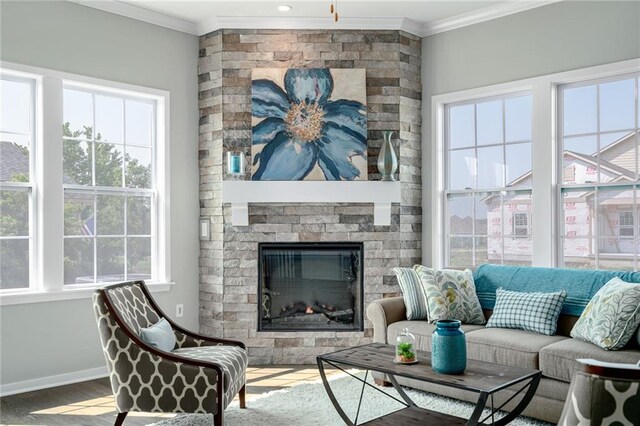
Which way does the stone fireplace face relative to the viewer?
toward the camera

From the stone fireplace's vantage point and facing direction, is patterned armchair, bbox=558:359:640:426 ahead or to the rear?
ahead

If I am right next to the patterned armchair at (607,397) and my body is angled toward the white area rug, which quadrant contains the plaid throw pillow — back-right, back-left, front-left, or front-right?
front-right

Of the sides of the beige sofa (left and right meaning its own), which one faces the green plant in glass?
front

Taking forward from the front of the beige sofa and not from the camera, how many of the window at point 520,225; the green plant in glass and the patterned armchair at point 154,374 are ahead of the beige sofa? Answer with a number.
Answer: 2

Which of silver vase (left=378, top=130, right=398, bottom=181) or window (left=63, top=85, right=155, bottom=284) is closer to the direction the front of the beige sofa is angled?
the window

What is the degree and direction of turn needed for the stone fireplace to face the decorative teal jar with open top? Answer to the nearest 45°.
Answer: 0° — it already faces it

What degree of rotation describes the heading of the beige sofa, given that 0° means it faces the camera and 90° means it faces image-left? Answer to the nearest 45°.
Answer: approximately 45°

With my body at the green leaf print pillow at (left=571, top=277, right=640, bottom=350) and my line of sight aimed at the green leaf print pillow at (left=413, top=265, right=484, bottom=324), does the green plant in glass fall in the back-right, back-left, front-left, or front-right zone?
front-left

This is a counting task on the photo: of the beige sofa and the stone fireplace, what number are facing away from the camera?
0

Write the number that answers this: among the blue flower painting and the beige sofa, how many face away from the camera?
0

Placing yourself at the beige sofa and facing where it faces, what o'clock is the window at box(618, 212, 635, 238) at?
The window is roughly at 6 o'clock from the beige sofa.

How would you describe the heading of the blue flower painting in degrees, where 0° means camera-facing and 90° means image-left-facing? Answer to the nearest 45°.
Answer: approximately 0°

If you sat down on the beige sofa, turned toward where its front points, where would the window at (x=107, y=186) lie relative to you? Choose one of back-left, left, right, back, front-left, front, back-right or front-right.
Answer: front-right

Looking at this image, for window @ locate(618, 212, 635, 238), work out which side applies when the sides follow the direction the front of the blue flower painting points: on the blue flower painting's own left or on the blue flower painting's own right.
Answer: on the blue flower painting's own left

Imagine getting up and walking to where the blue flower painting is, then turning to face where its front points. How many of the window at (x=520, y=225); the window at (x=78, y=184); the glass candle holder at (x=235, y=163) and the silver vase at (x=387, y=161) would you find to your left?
2
